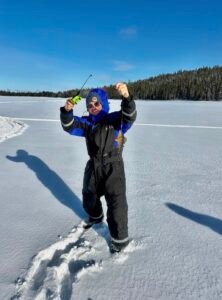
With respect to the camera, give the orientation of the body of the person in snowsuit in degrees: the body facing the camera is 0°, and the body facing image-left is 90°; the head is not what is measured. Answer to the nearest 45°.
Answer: approximately 45°
